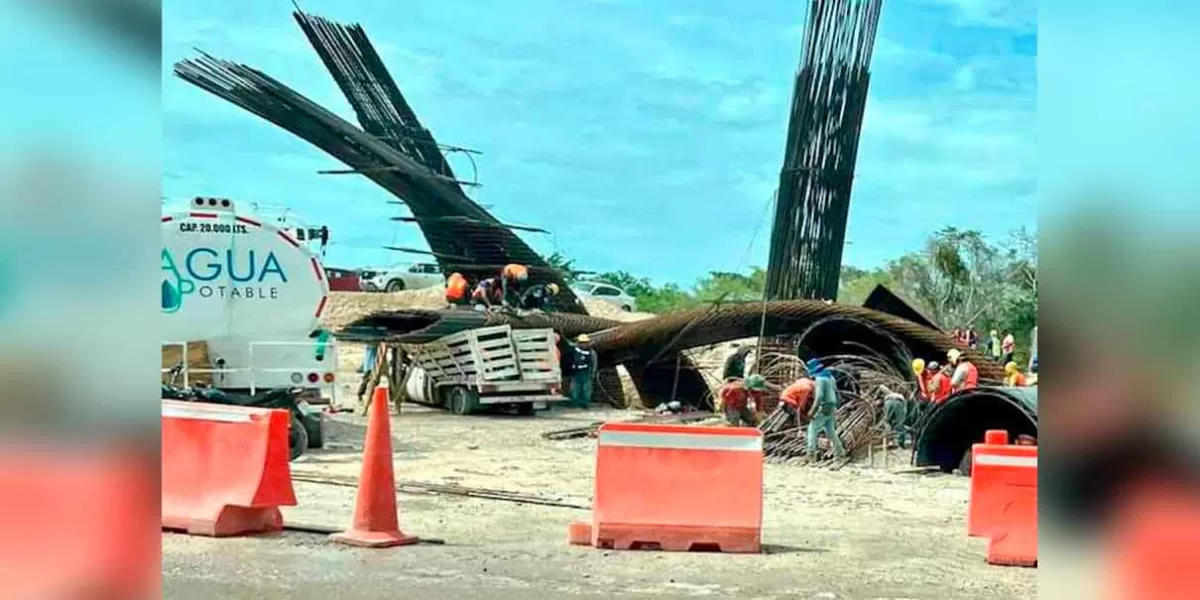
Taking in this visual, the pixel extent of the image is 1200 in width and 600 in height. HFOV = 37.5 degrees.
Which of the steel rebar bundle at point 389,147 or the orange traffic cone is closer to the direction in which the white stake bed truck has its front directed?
the steel rebar bundle

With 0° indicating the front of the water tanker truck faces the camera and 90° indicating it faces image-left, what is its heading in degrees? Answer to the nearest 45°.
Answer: approximately 180°

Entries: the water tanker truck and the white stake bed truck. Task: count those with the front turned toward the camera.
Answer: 0

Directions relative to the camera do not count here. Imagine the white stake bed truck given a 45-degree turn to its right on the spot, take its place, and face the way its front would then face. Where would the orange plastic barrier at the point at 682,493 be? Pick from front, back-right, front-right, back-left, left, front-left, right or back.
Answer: back

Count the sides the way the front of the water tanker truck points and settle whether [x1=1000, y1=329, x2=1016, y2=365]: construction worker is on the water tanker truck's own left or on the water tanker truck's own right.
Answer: on the water tanker truck's own right

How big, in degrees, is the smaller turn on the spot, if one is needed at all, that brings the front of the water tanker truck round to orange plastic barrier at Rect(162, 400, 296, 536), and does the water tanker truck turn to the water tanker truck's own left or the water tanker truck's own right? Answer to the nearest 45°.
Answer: approximately 180°

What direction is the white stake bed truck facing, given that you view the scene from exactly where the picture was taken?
facing away from the viewer and to the left of the viewer

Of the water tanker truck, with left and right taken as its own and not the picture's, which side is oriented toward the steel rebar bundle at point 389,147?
front

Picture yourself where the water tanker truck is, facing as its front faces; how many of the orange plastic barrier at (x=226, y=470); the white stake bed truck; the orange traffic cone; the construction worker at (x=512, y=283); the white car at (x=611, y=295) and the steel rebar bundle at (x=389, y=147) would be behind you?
2

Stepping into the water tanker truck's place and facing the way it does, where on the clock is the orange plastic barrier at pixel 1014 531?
The orange plastic barrier is roughly at 5 o'clock from the water tanker truck.

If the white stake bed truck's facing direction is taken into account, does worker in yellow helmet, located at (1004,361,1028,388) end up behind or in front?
behind

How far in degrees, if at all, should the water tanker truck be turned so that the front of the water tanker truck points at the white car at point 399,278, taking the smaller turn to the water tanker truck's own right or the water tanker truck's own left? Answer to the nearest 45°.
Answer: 0° — it already faces it

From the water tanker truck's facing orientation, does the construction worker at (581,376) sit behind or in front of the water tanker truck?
in front

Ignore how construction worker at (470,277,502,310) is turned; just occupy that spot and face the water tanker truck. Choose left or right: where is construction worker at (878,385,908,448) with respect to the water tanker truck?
left
